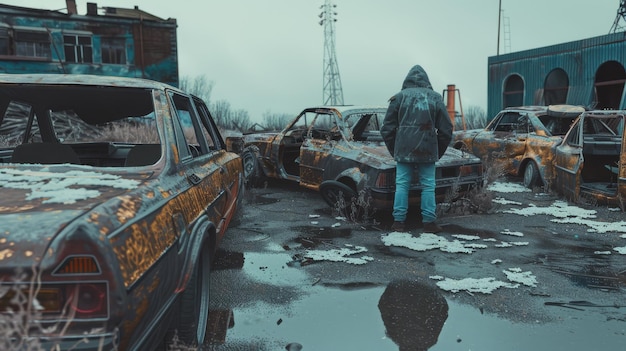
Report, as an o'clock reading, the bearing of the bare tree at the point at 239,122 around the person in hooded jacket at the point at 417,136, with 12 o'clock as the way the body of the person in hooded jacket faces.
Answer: The bare tree is roughly at 11 o'clock from the person in hooded jacket.

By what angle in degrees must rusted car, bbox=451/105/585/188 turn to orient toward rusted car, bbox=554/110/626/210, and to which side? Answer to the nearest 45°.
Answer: approximately 180°

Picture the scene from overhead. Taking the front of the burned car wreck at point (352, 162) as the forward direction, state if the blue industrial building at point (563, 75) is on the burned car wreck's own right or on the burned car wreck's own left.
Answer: on the burned car wreck's own right

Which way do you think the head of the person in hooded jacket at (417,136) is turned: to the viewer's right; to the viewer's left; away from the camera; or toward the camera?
away from the camera

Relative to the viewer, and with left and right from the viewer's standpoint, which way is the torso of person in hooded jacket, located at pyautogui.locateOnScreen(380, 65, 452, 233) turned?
facing away from the viewer

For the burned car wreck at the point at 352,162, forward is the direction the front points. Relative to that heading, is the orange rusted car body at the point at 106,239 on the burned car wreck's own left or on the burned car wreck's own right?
on the burned car wreck's own left
